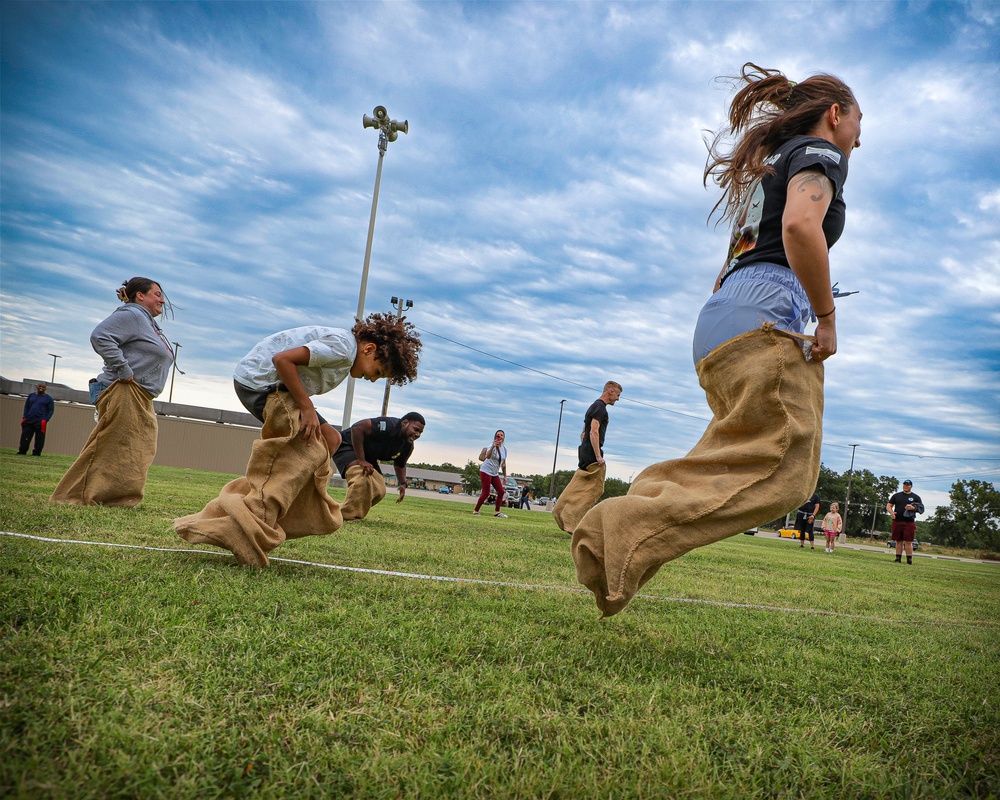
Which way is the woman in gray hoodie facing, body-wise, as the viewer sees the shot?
to the viewer's right

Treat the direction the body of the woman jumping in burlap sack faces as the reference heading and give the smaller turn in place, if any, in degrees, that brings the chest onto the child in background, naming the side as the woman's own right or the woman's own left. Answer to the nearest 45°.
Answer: approximately 45° to the woman's own left

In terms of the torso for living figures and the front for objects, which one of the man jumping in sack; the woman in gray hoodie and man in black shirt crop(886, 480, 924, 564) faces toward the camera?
the man in black shirt

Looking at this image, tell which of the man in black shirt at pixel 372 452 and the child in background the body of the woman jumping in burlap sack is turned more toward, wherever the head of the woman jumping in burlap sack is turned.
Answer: the child in background

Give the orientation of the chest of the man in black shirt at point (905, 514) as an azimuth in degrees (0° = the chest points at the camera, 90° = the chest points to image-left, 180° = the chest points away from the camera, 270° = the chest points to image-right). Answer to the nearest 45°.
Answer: approximately 0°

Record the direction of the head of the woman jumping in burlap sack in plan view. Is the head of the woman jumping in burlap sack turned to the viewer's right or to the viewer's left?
to the viewer's right

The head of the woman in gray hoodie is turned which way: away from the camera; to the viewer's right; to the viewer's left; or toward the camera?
to the viewer's right

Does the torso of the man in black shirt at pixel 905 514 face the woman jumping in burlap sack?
yes
